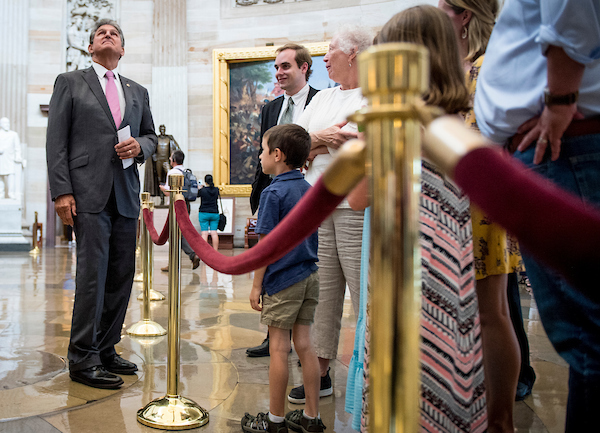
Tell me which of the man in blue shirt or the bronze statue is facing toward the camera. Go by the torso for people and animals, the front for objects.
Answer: the bronze statue

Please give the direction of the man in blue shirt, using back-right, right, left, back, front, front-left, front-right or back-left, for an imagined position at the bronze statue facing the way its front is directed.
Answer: front

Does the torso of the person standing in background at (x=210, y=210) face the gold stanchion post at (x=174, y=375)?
no

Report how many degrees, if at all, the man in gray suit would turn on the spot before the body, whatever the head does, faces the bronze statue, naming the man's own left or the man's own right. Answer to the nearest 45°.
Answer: approximately 135° to the man's own left

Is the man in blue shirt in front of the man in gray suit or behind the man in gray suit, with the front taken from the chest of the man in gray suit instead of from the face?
in front

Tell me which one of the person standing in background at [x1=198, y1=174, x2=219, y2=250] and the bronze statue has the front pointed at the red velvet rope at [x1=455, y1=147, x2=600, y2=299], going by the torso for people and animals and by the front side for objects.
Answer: the bronze statue

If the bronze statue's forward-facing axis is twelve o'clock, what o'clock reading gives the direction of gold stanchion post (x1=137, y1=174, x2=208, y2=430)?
The gold stanchion post is roughly at 12 o'clock from the bronze statue.

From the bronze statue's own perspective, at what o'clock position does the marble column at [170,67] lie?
The marble column is roughly at 6 o'clock from the bronze statue.

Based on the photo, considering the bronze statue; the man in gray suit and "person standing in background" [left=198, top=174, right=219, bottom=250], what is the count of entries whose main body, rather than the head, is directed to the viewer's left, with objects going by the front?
0

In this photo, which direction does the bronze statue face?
toward the camera

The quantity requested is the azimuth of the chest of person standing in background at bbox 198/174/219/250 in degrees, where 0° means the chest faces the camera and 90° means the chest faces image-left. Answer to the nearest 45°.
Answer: approximately 180°

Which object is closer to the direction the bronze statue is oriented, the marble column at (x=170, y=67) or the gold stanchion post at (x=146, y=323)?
the gold stanchion post

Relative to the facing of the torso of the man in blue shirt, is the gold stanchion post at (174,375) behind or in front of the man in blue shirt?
in front

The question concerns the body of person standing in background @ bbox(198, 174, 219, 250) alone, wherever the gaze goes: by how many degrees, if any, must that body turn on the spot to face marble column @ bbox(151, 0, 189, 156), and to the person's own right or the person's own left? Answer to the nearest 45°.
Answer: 0° — they already face it

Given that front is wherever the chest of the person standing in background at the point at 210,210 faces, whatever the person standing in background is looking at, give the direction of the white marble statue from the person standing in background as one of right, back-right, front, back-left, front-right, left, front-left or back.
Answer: front-left

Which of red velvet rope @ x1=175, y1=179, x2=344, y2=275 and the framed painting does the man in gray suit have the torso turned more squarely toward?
the red velvet rope

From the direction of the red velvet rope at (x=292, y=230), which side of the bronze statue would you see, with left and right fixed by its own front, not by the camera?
front

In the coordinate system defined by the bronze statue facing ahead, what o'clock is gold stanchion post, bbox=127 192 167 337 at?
The gold stanchion post is roughly at 12 o'clock from the bronze statue.
